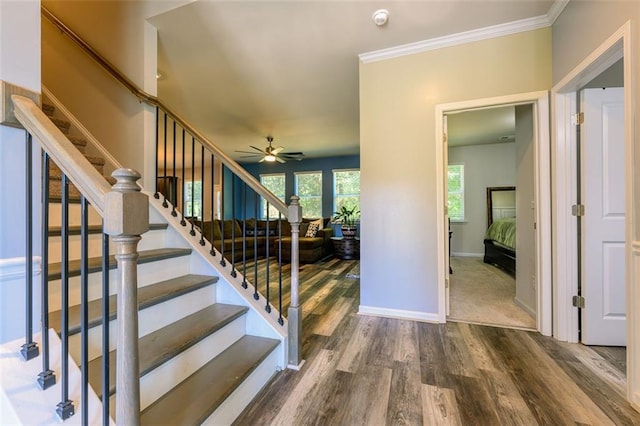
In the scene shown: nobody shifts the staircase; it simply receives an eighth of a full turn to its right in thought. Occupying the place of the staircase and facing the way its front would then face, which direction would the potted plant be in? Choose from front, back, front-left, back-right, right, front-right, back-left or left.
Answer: back-left

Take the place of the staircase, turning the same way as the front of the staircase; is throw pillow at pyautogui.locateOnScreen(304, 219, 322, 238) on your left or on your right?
on your left

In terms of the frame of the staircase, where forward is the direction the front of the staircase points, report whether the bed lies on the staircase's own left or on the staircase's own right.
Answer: on the staircase's own left

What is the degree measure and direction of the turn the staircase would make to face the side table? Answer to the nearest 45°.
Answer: approximately 90° to its left

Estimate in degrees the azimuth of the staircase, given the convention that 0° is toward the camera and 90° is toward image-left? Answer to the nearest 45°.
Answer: approximately 315°

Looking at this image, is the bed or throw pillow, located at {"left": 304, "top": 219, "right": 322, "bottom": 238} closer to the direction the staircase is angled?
the bed
